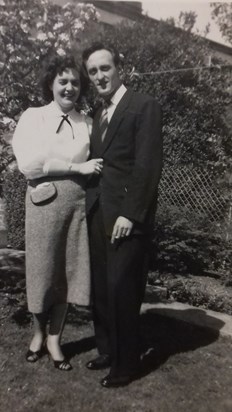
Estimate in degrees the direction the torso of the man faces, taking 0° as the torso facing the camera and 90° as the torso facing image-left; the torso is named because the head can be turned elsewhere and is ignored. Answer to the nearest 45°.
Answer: approximately 45°

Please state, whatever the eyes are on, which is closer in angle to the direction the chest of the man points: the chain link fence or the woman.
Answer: the woman

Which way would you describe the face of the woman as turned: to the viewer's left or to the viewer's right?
to the viewer's right

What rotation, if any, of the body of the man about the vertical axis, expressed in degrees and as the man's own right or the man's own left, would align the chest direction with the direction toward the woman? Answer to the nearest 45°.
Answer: approximately 45° to the man's own right
